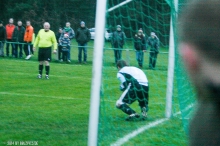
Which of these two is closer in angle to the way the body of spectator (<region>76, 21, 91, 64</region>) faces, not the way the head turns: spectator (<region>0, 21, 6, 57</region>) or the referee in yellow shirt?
the referee in yellow shirt

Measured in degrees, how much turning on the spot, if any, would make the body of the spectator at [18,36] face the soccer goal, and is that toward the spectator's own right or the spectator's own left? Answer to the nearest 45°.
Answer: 0° — they already face it

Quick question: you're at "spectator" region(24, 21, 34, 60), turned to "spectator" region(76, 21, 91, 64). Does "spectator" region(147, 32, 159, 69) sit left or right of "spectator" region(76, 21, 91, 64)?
right

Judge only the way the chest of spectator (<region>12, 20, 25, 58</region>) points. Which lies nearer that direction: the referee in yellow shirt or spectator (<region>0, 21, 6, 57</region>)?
the referee in yellow shirt

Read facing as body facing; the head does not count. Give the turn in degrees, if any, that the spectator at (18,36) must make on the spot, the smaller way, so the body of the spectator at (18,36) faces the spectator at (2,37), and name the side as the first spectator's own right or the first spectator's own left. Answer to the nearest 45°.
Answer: approximately 90° to the first spectator's own right

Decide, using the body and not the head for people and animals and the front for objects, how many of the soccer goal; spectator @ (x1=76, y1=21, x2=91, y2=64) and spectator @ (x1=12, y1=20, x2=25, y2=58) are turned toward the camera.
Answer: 2

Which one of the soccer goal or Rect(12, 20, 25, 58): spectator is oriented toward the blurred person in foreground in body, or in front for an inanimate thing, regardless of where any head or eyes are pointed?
the spectator

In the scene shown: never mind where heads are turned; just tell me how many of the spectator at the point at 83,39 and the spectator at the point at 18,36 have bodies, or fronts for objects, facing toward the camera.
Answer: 2

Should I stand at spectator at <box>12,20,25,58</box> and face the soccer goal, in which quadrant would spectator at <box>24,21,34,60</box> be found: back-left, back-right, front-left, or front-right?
front-left

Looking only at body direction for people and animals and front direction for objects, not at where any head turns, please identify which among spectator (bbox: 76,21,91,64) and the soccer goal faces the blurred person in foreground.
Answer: the spectator

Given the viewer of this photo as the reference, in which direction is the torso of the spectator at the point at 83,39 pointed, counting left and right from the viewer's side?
facing the viewer

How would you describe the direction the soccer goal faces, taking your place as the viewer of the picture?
facing away from the viewer and to the left of the viewer

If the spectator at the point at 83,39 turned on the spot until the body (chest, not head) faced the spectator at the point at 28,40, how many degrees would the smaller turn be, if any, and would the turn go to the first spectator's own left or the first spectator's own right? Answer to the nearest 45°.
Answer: approximately 135° to the first spectator's own right
